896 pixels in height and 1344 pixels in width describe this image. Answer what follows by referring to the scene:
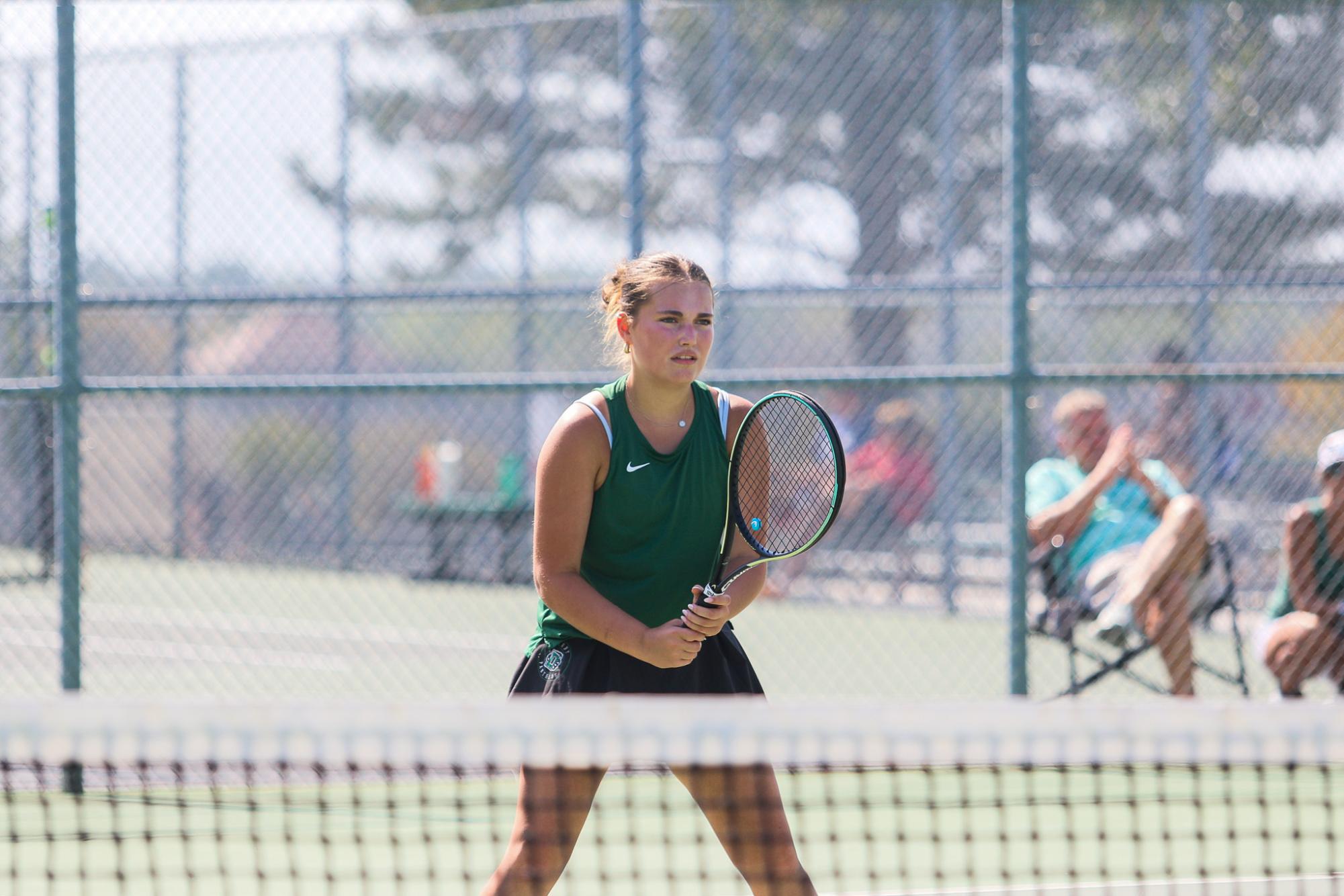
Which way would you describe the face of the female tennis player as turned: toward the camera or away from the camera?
toward the camera

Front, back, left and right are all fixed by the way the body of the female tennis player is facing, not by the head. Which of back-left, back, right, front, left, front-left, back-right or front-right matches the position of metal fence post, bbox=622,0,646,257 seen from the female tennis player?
back-left

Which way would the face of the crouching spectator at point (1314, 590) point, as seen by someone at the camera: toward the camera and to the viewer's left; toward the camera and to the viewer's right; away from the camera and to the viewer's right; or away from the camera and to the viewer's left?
toward the camera and to the viewer's left

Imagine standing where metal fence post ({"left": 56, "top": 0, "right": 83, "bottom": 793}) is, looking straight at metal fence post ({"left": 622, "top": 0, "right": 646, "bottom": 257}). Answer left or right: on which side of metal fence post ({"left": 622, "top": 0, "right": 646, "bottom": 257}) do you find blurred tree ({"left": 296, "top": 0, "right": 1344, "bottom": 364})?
left

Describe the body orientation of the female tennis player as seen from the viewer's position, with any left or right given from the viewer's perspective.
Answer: facing the viewer and to the right of the viewer

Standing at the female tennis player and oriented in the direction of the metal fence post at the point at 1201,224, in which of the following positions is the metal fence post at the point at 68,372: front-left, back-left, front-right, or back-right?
front-left

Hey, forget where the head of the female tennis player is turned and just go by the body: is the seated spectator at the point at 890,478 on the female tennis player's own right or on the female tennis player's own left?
on the female tennis player's own left

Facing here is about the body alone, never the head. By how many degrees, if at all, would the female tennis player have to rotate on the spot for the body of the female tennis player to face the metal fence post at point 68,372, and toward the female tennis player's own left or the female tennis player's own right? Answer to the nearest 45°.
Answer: approximately 180°
